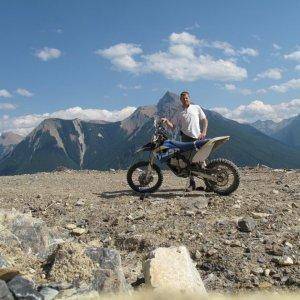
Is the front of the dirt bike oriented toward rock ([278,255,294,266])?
no

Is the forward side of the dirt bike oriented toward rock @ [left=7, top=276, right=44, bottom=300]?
no

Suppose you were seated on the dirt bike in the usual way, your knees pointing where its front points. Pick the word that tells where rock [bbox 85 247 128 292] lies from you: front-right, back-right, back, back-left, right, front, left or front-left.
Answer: left

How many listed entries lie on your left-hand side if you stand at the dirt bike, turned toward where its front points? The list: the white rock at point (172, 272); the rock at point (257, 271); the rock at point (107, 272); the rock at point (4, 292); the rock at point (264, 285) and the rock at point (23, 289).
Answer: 6

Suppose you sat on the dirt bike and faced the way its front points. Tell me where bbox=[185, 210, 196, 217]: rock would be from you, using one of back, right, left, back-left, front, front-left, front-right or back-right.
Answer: left

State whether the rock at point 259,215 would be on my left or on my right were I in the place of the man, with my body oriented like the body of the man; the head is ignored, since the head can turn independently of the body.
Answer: on my left

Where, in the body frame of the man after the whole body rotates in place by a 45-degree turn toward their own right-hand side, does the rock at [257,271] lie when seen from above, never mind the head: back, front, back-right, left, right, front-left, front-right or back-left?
left

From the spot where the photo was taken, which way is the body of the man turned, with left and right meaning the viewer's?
facing the viewer and to the left of the viewer

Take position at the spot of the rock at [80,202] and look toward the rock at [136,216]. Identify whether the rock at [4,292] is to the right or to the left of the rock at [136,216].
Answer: right

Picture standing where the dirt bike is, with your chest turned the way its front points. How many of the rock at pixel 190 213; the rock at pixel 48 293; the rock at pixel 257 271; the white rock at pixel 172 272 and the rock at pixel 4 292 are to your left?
5

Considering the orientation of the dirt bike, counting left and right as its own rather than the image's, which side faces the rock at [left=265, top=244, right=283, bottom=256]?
left

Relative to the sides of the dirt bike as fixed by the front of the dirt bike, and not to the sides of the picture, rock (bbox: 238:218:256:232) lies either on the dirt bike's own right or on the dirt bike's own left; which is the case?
on the dirt bike's own left

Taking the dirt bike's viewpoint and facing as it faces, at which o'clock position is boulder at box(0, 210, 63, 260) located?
The boulder is roughly at 10 o'clock from the dirt bike.

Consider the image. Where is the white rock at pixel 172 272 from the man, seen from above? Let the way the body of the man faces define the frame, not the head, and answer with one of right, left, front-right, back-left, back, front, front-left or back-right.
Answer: front-left

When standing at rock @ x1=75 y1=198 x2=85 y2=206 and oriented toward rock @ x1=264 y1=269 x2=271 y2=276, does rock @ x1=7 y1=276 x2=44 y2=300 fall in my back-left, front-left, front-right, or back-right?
front-right

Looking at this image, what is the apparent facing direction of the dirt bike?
to the viewer's left

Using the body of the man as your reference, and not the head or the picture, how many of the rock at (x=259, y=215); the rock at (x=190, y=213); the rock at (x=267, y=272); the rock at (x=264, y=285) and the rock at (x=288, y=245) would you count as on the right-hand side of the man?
0

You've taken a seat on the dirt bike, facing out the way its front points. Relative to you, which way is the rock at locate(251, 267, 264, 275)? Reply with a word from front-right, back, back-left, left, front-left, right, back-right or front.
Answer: left

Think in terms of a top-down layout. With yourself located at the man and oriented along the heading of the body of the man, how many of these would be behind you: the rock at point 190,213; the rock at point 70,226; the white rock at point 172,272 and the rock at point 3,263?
0

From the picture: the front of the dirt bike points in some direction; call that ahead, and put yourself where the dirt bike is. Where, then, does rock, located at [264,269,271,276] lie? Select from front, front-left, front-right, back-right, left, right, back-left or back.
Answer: left

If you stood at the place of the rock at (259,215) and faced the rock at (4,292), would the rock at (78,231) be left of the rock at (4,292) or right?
right
